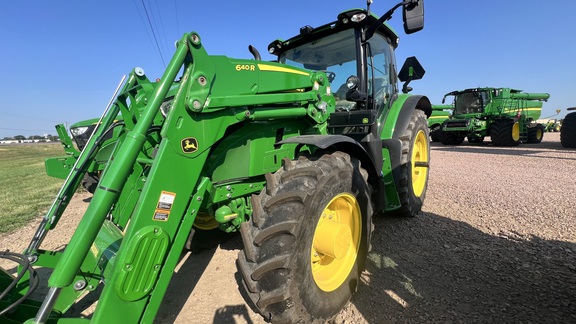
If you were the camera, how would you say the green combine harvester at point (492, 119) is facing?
facing the viewer and to the left of the viewer

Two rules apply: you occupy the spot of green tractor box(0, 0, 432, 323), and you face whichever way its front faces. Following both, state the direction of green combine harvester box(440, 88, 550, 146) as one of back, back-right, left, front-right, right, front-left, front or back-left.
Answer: back

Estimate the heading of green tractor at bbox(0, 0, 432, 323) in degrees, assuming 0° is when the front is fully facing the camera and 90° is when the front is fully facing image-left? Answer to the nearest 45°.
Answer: approximately 45°

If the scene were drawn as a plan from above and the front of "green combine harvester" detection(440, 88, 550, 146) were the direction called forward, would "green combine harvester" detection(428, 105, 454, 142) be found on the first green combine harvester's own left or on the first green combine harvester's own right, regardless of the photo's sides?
on the first green combine harvester's own right

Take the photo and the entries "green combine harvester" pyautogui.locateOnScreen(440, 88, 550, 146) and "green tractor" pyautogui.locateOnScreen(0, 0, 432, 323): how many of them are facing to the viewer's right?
0

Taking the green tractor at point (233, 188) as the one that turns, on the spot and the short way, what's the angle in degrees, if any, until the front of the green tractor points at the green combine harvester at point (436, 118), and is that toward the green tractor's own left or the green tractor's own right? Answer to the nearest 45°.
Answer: approximately 180°

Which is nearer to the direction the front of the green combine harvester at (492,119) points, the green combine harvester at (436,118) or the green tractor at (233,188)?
the green tractor
